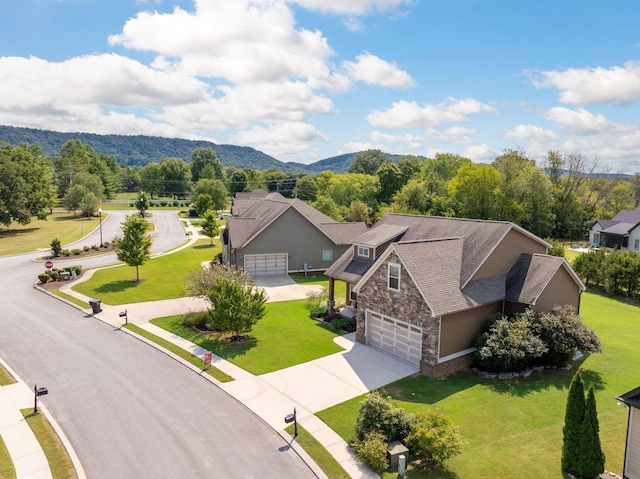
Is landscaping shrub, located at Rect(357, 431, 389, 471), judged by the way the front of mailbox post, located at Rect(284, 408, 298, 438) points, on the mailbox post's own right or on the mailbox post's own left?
on the mailbox post's own left

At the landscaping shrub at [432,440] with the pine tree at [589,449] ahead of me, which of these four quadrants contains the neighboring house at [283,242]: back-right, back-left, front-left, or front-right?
back-left

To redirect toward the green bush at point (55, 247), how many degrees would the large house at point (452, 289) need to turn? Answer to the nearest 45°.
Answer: approximately 45° to its right

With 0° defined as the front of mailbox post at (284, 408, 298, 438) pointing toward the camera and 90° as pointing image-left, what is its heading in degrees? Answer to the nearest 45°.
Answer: approximately 45°

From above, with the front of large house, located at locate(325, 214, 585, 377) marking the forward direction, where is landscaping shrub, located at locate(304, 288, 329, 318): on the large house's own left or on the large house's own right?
on the large house's own right

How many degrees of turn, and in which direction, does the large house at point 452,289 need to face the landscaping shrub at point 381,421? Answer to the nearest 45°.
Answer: approximately 45° to its left

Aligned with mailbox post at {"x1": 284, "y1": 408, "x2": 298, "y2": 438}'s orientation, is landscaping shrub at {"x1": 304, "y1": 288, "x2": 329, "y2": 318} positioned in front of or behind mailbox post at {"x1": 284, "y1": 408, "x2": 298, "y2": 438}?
behind

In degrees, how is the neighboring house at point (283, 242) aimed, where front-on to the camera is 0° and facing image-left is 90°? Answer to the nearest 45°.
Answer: approximately 90°

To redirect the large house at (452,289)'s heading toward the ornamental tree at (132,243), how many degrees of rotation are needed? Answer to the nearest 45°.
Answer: approximately 45° to its right

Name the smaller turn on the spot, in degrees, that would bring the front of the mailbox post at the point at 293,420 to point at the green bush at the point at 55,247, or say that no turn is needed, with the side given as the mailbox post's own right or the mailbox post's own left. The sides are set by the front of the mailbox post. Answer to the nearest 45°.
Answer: approximately 90° to the mailbox post's own right

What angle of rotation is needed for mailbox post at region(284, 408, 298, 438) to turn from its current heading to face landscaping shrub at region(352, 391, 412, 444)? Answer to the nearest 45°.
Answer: approximately 135° to its left
